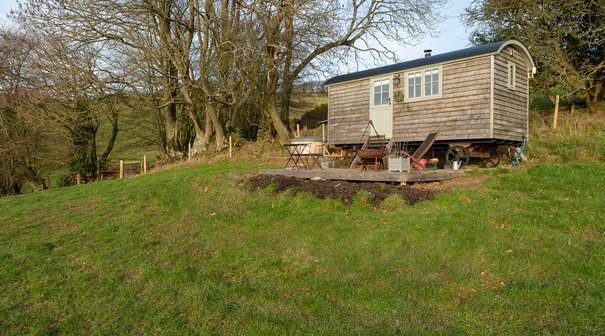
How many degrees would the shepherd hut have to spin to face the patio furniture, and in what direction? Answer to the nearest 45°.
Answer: approximately 45° to its right

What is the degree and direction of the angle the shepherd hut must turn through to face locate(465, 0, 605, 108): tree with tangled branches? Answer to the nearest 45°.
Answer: approximately 180°

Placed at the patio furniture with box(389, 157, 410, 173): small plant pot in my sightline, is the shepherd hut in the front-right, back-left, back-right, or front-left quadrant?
front-left

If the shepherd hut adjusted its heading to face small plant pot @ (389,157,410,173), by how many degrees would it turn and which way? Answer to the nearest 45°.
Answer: approximately 45° to its left

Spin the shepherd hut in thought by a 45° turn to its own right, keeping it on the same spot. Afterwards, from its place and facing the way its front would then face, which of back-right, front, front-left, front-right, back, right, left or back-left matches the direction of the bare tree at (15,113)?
front

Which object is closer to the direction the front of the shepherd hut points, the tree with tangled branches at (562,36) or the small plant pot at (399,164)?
the small plant pot

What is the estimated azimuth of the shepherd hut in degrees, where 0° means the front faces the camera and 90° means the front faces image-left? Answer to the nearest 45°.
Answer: approximately 45°
